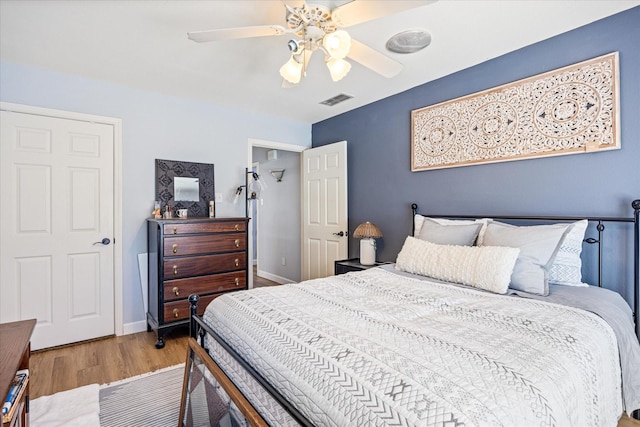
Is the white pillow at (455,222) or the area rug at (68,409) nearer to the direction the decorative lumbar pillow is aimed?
the area rug

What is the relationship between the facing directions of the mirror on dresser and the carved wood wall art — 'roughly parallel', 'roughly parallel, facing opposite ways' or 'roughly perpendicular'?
roughly perpendicular

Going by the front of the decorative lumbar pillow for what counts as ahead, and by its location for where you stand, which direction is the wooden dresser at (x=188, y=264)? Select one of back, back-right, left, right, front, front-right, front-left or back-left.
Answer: front-right

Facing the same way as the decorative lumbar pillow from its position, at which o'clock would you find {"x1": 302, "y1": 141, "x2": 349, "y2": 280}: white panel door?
The white panel door is roughly at 3 o'clock from the decorative lumbar pillow.

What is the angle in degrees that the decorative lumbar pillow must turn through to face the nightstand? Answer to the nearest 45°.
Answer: approximately 90° to its right

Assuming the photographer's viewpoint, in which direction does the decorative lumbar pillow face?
facing the viewer and to the left of the viewer

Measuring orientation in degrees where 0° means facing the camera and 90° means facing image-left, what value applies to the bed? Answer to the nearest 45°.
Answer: approximately 45°

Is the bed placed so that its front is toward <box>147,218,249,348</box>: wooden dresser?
no

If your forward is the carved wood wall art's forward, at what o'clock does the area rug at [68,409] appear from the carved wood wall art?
The area rug is roughly at 12 o'clock from the carved wood wall art.

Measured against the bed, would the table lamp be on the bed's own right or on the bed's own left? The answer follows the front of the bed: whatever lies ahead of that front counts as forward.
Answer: on the bed's own right

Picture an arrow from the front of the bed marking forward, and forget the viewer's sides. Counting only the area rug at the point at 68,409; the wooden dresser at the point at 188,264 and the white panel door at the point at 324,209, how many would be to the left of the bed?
0

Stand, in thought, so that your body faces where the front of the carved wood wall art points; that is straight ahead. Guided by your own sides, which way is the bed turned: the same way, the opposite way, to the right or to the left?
the same way

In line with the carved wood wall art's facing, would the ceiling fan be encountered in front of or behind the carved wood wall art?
in front

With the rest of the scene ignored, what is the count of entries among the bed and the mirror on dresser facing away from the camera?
0

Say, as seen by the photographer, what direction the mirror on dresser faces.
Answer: facing the viewer

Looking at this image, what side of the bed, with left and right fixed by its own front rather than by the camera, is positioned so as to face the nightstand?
right

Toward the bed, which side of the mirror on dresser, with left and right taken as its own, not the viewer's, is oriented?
front

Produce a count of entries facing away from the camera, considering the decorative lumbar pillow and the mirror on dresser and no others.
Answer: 0

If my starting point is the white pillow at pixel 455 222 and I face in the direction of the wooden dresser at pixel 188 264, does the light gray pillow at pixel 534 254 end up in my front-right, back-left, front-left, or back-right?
back-left
